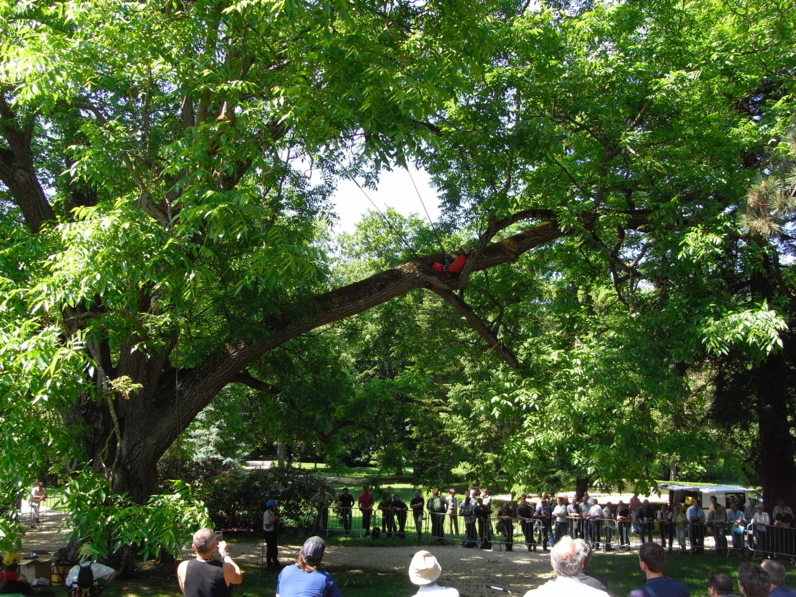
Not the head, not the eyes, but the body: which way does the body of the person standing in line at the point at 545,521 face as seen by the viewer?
toward the camera

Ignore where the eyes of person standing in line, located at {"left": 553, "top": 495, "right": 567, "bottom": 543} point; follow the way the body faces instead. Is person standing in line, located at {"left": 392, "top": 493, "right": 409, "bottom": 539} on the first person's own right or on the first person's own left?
on the first person's own right

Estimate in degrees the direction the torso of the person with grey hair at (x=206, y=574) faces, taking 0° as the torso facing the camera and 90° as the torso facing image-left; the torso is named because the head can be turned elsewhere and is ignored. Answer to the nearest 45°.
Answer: approximately 180°

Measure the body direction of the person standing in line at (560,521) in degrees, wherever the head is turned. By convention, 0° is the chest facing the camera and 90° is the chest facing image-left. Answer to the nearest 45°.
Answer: approximately 45°

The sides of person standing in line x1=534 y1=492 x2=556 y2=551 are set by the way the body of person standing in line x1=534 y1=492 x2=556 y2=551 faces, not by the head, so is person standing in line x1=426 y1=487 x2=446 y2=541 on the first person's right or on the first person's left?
on the first person's right

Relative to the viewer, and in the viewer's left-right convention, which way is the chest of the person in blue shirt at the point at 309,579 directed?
facing away from the viewer

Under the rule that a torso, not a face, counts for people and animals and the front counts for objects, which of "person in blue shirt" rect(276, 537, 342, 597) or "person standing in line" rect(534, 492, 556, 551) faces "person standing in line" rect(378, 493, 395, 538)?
the person in blue shirt

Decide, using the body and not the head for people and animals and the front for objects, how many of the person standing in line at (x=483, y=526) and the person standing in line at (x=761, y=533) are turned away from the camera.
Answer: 0

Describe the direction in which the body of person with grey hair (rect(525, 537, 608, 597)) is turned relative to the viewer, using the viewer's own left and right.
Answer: facing away from the viewer

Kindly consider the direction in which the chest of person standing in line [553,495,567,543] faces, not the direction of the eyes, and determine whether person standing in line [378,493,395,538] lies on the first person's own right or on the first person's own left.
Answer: on the first person's own right

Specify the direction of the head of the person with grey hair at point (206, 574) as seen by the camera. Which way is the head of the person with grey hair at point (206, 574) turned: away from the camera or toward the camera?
away from the camera

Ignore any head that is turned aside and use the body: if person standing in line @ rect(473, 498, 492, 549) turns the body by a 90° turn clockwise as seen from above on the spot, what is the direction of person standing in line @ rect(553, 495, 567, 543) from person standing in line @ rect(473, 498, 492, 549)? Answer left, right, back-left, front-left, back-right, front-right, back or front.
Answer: back-right

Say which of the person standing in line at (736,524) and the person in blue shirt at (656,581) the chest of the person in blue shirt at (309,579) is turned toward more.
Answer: the person standing in line

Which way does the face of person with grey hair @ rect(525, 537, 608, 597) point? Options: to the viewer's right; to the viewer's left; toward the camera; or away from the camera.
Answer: away from the camera

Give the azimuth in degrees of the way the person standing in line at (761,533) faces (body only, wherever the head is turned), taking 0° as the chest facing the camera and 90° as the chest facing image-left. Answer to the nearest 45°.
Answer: approximately 45°

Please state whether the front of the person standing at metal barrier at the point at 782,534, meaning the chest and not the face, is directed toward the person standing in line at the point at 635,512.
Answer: no

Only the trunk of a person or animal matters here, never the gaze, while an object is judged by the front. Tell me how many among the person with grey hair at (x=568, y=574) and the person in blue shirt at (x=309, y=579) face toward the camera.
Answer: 0

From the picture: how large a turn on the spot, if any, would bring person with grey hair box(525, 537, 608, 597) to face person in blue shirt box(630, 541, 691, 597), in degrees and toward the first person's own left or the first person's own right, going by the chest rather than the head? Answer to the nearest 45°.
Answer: approximately 45° to the first person's own right

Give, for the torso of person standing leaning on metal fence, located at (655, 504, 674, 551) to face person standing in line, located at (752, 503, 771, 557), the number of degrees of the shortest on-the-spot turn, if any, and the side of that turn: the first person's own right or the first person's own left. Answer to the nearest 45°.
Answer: approximately 45° to the first person's own left
